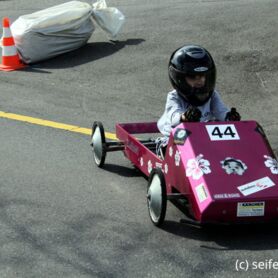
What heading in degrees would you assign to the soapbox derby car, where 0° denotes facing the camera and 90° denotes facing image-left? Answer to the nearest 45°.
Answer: approximately 315°

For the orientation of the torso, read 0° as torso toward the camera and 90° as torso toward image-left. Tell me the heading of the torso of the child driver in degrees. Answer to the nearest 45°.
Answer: approximately 315°

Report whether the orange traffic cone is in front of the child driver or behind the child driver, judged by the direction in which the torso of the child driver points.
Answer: behind

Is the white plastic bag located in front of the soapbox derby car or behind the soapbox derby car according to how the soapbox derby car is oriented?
behind
